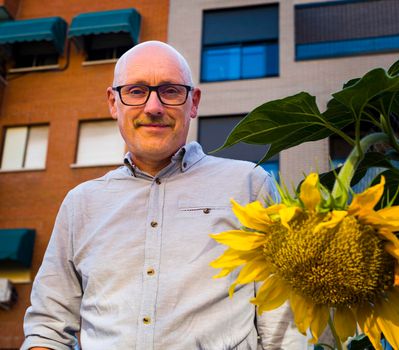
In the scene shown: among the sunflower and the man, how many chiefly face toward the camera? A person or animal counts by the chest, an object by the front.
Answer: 2

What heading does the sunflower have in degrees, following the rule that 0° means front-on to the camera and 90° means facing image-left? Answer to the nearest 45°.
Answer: approximately 0°

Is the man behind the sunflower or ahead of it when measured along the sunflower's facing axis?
behind
